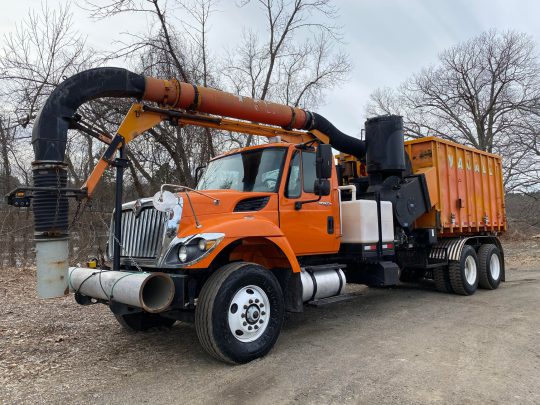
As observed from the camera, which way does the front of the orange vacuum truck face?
facing the viewer and to the left of the viewer
